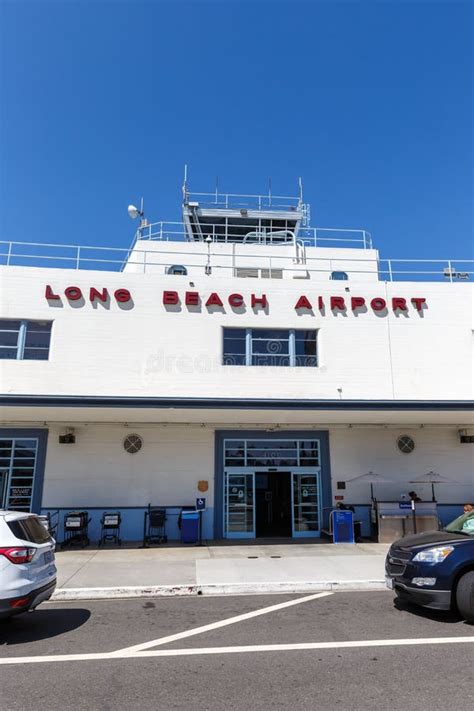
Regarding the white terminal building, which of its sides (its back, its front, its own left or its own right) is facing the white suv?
front

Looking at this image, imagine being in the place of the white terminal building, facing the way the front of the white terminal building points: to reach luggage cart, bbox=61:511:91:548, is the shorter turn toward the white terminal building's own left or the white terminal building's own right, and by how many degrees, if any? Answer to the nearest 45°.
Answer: approximately 90° to the white terminal building's own right

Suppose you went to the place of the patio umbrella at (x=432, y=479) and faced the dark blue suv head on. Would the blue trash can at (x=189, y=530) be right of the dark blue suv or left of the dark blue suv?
right

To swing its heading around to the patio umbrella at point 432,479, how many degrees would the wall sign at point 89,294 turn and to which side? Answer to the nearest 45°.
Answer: approximately 90° to its left

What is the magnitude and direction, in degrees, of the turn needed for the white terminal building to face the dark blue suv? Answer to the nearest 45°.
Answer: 0° — it already faces it

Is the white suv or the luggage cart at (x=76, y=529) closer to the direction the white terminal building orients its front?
the white suv
